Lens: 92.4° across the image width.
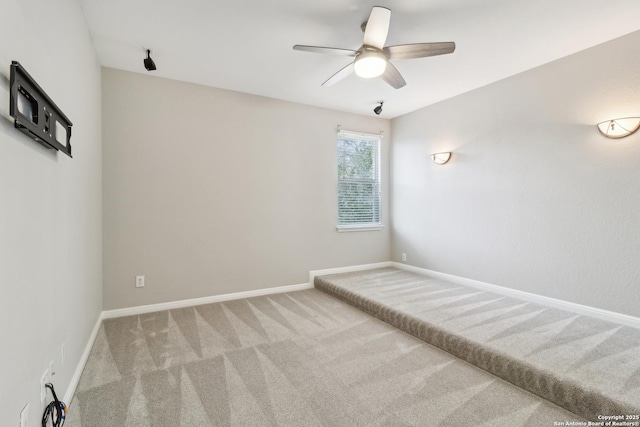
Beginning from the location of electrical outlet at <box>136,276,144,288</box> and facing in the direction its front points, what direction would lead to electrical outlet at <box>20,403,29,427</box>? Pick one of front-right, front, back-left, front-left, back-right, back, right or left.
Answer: front

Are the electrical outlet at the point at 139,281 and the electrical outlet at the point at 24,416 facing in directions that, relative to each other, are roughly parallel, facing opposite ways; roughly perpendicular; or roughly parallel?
roughly perpendicular

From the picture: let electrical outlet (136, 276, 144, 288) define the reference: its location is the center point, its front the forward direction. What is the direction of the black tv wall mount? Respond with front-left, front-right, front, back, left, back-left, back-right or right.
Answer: front

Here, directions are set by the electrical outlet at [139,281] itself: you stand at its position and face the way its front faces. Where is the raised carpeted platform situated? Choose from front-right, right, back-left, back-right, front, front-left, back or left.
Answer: front-left

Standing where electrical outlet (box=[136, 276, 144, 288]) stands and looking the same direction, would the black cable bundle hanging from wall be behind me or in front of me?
in front

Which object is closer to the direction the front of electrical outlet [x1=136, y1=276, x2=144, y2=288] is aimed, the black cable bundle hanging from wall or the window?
the black cable bundle hanging from wall

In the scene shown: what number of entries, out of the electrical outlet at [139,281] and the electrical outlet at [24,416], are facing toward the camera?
1

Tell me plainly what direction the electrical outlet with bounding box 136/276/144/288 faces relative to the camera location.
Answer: facing the viewer

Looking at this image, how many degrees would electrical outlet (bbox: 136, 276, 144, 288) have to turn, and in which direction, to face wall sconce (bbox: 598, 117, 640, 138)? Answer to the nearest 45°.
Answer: approximately 45° to its left

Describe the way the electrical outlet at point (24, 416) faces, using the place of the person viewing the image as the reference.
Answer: facing to the right of the viewer

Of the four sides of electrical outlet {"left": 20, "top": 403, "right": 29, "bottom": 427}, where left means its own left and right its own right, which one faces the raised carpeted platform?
front
